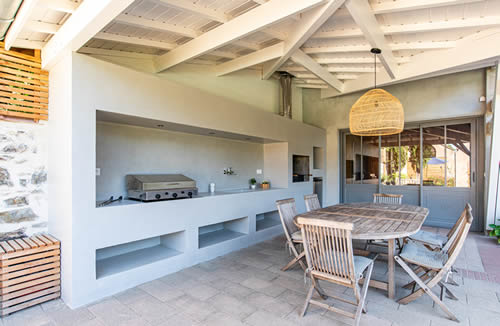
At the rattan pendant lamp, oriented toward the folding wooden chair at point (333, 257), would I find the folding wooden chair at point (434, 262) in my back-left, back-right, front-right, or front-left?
front-left

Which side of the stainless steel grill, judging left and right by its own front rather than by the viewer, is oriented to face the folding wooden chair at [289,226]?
left

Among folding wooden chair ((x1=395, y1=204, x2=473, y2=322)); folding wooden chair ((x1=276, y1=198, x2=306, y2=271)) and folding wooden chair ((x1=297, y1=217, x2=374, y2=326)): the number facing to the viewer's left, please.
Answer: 1

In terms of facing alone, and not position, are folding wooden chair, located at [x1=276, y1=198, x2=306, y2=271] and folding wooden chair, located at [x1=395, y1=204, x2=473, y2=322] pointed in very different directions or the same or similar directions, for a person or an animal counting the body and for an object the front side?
very different directions

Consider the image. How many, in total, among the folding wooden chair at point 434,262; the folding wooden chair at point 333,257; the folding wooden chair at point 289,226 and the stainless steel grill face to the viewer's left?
1

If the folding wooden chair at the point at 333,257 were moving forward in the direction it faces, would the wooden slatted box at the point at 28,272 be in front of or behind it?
behind

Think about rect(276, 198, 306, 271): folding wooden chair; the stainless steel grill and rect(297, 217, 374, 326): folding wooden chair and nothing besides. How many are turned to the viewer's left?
0

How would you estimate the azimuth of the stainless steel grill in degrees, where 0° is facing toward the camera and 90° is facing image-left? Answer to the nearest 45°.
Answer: approximately 315°

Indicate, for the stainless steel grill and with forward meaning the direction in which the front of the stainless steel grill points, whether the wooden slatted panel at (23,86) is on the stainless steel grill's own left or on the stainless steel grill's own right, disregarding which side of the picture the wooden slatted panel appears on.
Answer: on the stainless steel grill's own right

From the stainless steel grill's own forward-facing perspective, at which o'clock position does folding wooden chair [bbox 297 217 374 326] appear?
The folding wooden chair is roughly at 12 o'clock from the stainless steel grill.

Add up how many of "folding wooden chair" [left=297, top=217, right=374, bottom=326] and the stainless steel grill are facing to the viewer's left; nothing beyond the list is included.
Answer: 0

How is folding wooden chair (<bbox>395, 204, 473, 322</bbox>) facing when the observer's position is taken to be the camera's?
facing to the left of the viewer

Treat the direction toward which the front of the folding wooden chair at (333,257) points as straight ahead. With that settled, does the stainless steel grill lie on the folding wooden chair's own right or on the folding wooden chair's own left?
on the folding wooden chair's own left

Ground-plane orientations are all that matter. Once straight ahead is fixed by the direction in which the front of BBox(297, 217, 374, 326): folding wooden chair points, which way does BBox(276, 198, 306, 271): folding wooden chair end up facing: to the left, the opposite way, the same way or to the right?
to the right

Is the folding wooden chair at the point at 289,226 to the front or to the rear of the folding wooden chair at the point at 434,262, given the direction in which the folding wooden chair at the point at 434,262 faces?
to the front

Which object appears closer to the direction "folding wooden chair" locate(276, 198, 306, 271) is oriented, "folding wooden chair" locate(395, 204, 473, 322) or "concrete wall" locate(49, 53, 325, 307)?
the folding wooden chair

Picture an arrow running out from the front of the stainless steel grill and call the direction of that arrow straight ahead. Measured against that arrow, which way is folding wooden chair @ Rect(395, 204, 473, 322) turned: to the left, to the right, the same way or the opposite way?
the opposite way

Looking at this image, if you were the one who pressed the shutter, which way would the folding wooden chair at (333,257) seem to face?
facing away from the viewer and to the right of the viewer
